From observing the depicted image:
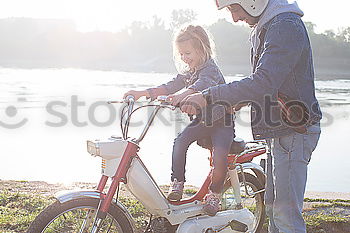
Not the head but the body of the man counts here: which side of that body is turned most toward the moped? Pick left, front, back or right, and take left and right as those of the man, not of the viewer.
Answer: front

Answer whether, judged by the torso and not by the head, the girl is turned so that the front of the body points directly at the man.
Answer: no

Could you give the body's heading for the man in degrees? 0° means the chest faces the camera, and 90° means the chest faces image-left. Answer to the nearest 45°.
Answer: approximately 90°

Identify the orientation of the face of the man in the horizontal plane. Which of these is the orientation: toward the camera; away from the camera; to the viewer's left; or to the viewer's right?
to the viewer's left

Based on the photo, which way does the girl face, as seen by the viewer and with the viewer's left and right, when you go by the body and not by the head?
facing the viewer and to the left of the viewer

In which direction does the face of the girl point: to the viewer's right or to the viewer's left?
to the viewer's left

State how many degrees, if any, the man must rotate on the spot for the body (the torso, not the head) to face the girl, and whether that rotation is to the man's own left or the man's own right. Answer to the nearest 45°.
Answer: approximately 45° to the man's own right
